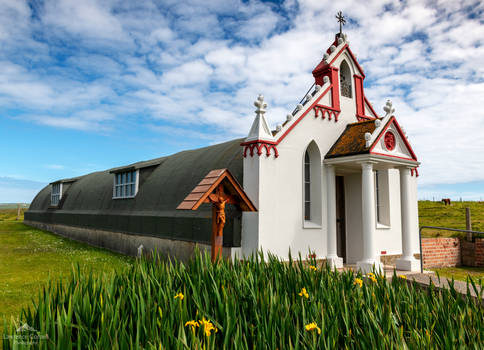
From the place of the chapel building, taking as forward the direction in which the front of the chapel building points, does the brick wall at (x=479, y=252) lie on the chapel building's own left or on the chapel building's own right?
on the chapel building's own left

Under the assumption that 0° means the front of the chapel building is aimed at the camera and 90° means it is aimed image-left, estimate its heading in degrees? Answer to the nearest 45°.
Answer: approximately 315°

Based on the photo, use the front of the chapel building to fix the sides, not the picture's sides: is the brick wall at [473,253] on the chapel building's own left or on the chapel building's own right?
on the chapel building's own left
